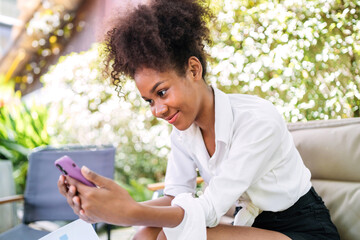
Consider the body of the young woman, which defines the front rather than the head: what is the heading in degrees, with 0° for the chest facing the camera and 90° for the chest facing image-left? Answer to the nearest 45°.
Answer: approximately 45°

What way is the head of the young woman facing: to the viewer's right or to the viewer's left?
to the viewer's left
